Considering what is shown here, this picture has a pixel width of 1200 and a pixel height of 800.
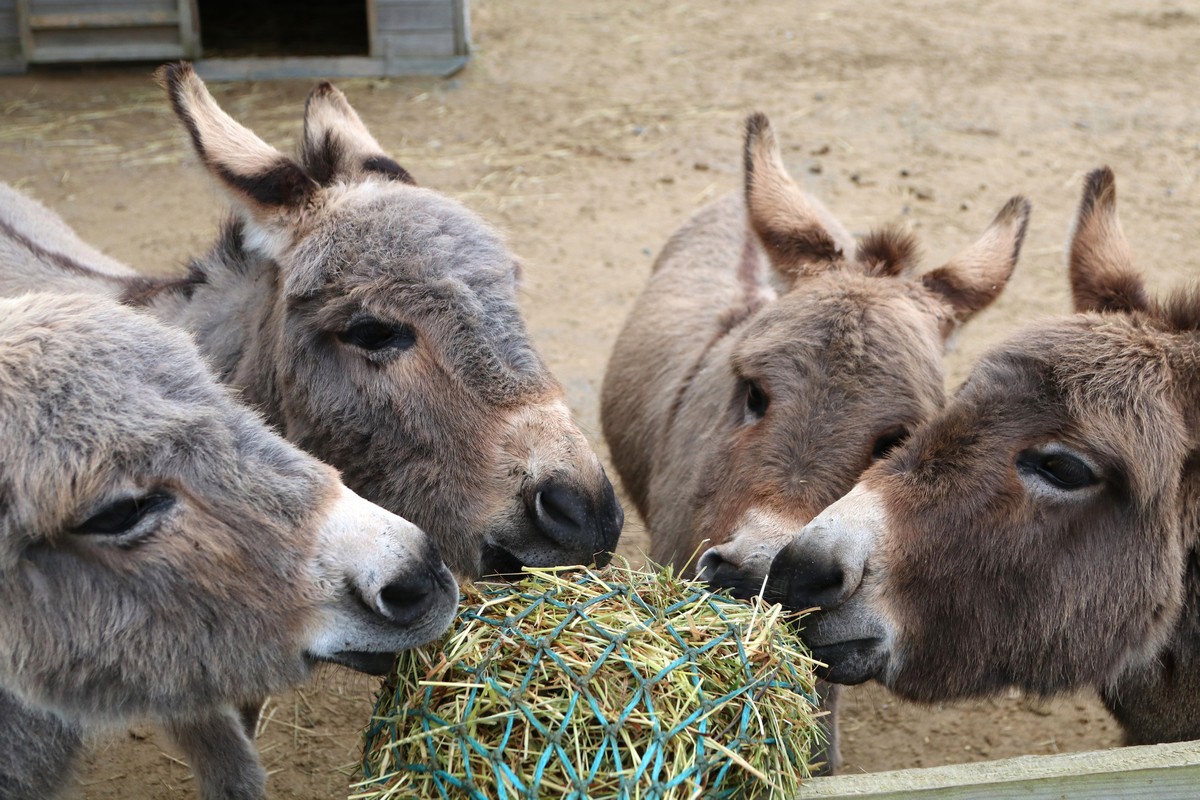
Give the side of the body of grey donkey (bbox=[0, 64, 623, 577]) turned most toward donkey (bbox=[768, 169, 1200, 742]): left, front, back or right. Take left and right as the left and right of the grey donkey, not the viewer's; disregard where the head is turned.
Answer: front

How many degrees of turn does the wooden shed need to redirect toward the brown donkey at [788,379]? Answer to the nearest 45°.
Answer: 0° — it already faces it

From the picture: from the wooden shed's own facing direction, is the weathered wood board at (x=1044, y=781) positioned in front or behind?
in front

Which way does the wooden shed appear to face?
toward the camera

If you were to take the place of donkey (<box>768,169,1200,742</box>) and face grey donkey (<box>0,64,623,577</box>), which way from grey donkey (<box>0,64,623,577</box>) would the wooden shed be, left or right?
right

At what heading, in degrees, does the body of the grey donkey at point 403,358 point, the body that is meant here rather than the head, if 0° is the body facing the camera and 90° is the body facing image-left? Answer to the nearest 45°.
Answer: approximately 315°

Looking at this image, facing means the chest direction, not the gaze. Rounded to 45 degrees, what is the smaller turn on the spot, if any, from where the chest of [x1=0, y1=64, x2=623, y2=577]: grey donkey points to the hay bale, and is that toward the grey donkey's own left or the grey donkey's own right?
approximately 45° to the grey donkey's own right

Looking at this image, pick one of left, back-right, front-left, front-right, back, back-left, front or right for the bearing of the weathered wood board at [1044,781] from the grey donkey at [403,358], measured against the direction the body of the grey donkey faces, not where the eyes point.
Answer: front

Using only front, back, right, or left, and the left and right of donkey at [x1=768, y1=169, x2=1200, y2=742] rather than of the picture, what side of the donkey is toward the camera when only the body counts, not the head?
left

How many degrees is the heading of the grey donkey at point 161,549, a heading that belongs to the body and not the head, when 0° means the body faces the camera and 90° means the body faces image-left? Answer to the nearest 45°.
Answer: approximately 270°

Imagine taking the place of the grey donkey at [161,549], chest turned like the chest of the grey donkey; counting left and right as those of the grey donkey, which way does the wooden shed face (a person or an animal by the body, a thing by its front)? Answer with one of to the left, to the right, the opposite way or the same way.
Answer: to the right
